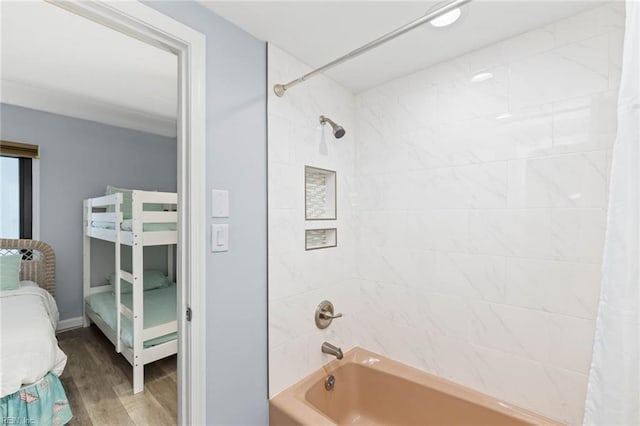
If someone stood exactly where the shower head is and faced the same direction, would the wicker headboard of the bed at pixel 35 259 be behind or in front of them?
behind

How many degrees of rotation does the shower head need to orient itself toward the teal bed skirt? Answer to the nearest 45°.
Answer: approximately 135° to its right

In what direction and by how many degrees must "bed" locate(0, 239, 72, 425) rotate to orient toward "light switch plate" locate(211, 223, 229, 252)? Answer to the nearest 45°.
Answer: approximately 45° to its left

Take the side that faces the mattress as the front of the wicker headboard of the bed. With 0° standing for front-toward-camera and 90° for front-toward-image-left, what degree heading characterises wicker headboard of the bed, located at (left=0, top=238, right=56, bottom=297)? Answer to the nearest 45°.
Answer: approximately 0°

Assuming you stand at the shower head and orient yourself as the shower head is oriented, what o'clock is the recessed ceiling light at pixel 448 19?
The recessed ceiling light is roughly at 12 o'clock from the shower head.

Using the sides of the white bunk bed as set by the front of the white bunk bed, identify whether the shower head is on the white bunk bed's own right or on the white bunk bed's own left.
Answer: on the white bunk bed's own left
